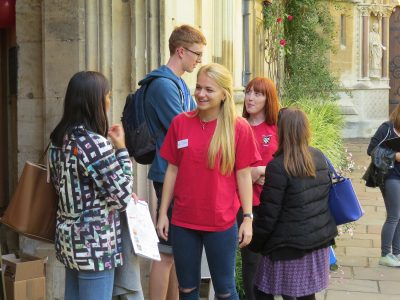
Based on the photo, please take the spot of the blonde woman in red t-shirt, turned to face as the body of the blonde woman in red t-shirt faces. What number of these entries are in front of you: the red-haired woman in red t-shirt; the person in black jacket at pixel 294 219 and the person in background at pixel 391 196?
0

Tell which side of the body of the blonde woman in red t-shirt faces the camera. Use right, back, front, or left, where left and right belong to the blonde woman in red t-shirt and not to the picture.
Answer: front

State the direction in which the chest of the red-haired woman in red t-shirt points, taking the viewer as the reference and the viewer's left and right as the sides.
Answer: facing the viewer and to the left of the viewer

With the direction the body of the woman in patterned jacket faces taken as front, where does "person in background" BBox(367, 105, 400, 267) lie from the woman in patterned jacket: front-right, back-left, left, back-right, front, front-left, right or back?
front

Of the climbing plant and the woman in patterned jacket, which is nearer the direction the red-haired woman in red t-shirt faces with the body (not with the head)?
the woman in patterned jacket

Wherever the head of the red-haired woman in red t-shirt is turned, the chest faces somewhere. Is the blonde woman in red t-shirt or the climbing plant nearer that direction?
the blonde woman in red t-shirt

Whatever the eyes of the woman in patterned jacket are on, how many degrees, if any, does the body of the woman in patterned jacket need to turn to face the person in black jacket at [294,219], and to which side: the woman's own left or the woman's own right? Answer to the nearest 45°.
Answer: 0° — they already face them

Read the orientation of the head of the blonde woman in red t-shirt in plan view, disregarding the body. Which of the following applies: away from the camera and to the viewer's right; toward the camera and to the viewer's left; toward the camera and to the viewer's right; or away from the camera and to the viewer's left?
toward the camera and to the viewer's left

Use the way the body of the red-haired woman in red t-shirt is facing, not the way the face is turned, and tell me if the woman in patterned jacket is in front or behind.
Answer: in front

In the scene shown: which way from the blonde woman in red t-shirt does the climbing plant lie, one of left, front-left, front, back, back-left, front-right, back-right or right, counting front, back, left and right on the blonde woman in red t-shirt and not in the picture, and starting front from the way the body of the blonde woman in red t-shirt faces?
back

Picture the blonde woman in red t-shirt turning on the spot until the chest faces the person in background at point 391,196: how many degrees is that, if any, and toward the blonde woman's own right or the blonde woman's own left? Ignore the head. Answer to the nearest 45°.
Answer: approximately 135° to the blonde woman's own left

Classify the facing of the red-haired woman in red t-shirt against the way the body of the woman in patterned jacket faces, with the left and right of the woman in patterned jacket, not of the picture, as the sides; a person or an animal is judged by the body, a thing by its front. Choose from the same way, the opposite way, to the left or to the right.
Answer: the opposite way

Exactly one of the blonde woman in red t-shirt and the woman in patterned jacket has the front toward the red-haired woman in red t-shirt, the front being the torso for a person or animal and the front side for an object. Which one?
the woman in patterned jacket

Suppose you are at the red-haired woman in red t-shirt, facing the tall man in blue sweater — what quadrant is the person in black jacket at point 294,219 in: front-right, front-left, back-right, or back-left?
front-left

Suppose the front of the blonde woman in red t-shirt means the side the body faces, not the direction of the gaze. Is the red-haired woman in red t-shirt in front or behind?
behind

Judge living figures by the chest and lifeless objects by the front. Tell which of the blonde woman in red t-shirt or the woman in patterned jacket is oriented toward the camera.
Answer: the blonde woman in red t-shirt

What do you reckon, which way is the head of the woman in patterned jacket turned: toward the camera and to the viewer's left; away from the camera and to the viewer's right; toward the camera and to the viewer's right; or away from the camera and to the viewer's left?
away from the camera and to the viewer's right

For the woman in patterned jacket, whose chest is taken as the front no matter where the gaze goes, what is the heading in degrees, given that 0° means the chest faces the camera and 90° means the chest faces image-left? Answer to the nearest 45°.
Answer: approximately 225°

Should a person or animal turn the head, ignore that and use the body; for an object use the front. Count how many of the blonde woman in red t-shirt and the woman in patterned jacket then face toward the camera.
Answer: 1
